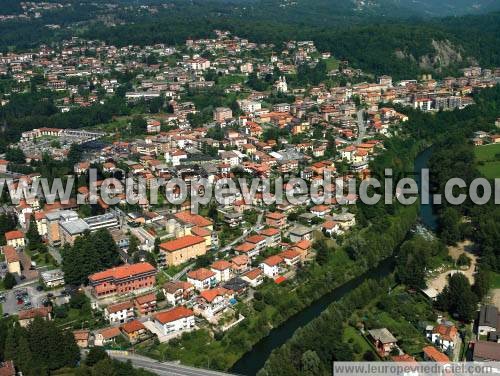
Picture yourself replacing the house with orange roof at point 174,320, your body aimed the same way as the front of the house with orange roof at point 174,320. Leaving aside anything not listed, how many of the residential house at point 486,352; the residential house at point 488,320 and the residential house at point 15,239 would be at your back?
1

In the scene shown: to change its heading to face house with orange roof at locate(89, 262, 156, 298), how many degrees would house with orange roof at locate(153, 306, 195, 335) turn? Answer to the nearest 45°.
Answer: approximately 180°

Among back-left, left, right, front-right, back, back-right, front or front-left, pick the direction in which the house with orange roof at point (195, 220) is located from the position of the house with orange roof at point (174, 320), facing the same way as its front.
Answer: back-left

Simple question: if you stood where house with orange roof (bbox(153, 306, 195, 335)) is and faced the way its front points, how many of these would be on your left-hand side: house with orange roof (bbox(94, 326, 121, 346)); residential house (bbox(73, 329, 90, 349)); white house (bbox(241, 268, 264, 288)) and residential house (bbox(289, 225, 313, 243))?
2

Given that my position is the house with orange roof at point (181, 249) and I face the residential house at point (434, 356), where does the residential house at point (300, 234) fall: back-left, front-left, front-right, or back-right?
front-left

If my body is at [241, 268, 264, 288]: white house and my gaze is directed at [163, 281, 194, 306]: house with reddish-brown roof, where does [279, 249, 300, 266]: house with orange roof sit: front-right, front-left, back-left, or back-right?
back-right

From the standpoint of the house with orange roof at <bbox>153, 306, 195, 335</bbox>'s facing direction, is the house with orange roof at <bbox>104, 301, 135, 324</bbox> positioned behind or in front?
behind

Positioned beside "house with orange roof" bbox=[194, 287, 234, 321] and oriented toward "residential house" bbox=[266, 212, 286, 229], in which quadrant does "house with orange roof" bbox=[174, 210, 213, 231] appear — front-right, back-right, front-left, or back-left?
front-left

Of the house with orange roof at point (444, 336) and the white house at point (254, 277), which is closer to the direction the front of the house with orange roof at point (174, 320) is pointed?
the house with orange roof

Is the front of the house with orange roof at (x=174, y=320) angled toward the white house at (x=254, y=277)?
no

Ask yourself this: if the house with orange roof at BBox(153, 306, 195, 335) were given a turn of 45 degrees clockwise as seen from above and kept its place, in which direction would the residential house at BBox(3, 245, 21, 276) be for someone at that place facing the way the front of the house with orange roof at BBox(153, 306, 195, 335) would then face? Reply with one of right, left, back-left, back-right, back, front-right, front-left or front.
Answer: back-right

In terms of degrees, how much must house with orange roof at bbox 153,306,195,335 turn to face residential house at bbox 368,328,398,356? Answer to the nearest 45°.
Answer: approximately 45° to its left

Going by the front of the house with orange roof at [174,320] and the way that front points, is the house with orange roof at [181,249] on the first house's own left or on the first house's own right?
on the first house's own left

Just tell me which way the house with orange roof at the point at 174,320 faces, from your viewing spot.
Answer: facing the viewer and to the right of the viewer

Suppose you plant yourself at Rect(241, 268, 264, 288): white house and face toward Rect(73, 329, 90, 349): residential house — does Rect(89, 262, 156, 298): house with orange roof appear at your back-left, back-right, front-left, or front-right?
front-right

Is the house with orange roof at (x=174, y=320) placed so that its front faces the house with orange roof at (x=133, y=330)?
no

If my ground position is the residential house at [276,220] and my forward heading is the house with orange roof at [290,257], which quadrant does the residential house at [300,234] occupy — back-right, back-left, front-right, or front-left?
front-left

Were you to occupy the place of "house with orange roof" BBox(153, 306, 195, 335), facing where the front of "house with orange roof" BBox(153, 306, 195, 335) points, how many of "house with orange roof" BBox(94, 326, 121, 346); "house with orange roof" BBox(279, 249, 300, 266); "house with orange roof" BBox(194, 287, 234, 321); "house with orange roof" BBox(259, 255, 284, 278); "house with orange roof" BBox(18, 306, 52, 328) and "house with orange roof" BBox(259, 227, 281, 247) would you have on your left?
4
